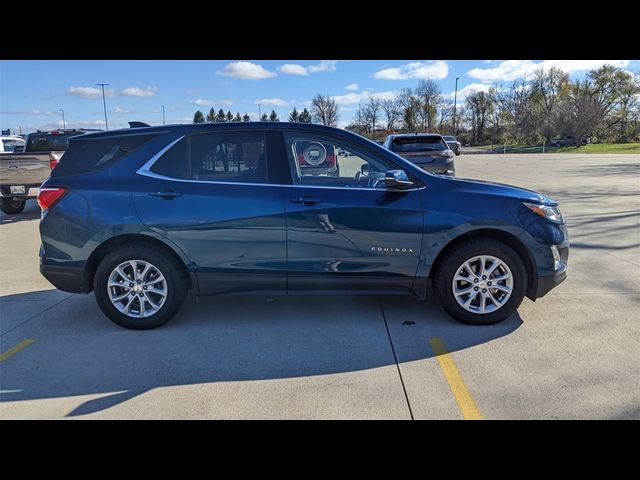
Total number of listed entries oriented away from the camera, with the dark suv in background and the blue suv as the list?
1

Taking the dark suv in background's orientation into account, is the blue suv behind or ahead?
behind

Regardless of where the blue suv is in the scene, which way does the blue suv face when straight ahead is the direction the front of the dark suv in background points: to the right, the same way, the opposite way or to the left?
to the right

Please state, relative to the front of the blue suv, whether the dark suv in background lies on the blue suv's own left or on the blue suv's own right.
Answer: on the blue suv's own left

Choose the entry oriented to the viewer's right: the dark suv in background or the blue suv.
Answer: the blue suv

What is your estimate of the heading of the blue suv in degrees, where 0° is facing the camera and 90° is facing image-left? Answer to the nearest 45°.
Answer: approximately 270°

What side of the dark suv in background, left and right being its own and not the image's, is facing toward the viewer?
back
